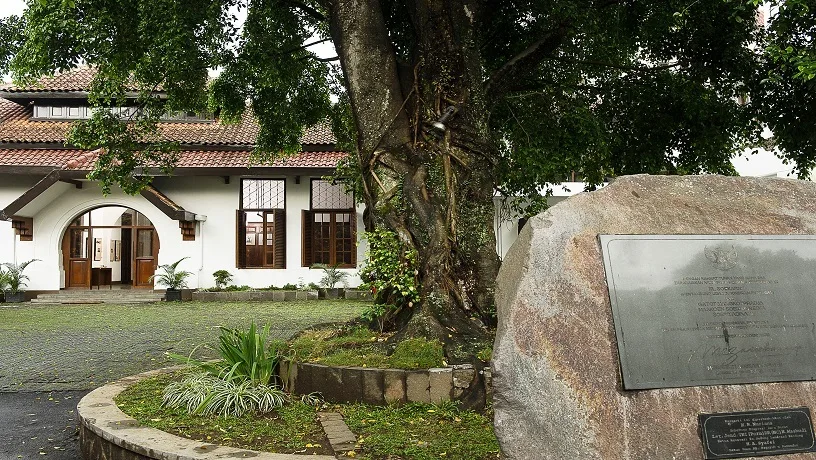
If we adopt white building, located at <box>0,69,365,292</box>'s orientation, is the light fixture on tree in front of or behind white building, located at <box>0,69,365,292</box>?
in front

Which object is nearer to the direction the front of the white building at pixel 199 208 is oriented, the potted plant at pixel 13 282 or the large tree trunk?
the large tree trunk

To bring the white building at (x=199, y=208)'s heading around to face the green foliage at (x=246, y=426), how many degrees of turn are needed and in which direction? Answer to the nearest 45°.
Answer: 0° — it already faces it

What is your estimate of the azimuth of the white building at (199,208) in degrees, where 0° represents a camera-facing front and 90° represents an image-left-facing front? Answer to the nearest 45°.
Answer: approximately 0°

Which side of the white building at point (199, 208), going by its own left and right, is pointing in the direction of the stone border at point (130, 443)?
front

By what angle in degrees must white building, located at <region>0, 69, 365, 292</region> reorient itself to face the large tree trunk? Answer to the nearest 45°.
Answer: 0° — it already faces it

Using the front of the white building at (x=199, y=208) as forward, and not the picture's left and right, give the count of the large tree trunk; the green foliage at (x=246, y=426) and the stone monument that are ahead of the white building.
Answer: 3

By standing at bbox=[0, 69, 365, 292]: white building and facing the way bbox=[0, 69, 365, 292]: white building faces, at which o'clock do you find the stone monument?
The stone monument is roughly at 12 o'clock from the white building.

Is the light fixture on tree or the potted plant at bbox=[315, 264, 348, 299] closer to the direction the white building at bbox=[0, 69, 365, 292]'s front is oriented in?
the light fixture on tree

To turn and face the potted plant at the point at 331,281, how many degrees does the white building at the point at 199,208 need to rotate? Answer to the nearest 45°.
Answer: approximately 45° to its left

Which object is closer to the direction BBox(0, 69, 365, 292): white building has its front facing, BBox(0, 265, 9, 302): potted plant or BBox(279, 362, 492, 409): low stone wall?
the low stone wall

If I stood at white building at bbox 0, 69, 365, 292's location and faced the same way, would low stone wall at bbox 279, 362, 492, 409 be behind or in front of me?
in front
